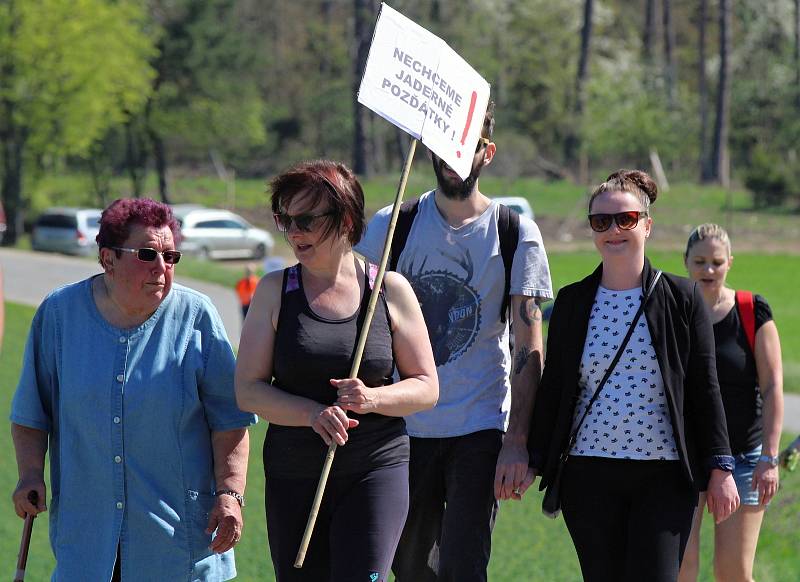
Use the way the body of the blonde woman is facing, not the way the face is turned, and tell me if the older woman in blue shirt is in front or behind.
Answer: in front

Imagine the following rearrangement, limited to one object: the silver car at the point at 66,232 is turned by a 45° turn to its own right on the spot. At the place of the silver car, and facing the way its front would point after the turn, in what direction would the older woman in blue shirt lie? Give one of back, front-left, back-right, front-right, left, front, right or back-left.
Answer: right

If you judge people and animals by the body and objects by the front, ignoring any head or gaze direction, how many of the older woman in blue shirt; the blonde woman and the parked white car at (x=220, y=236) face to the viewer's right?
1

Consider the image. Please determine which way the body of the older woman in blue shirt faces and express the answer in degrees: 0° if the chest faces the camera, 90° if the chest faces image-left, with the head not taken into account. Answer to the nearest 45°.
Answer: approximately 0°

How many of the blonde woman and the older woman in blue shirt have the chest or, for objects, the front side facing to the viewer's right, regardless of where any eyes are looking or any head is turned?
0

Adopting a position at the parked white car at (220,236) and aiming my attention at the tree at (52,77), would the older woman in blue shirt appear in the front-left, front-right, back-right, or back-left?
back-left

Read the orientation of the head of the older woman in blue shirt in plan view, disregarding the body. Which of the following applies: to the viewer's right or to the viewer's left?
to the viewer's right

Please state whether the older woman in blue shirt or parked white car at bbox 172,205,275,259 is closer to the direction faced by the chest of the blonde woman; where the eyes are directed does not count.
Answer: the older woman in blue shirt

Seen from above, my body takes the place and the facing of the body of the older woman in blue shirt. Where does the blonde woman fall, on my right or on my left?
on my left

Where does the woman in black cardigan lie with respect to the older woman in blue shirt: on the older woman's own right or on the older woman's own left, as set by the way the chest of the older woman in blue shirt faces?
on the older woman's own left

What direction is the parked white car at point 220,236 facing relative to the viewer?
to the viewer's right

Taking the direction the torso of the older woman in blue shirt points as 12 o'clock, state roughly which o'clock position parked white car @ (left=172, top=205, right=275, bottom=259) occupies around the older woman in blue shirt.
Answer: The parked white car is roughly at 6 o'clock from the older woman in blue shirt.

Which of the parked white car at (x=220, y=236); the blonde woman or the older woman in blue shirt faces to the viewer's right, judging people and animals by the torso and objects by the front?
the parked white car

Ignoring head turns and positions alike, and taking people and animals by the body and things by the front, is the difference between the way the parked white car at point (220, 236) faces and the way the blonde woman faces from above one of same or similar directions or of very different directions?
very different directions

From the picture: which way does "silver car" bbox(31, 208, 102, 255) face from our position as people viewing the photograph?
facing away from the viewer and to the right of the viewer
